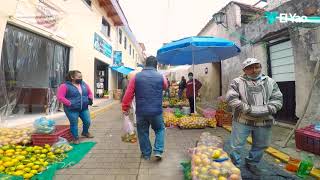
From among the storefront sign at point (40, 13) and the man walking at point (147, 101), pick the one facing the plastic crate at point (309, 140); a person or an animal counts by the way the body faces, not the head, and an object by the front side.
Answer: the storefront sign

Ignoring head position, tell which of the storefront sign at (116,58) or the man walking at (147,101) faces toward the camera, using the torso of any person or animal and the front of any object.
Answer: the storefront sign

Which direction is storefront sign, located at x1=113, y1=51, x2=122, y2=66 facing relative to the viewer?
toward the camera

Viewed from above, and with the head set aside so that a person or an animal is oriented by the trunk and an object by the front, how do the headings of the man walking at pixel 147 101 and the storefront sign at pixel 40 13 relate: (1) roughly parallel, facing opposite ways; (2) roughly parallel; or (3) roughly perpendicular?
roughly perpendicular

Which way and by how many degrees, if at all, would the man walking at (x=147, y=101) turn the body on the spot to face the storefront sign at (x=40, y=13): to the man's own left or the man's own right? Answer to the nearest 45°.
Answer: approximately 45° to the man's own left

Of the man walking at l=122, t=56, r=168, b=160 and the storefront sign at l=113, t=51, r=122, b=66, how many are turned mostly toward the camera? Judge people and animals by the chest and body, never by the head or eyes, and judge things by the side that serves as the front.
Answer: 1

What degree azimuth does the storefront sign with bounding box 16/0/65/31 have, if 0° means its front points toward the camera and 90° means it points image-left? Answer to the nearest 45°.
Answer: approximately 315°

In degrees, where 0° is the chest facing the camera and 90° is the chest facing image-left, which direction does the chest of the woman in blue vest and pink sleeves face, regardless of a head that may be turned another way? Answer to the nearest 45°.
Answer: approximately 315°

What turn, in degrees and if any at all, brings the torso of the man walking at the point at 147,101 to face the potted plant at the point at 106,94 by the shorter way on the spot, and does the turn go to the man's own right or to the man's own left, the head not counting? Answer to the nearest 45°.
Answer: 0° — they already face it

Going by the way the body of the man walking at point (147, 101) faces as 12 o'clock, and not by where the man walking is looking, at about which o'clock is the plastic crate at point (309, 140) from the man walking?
The plastic crate is roughly at 3 o'clock from the man walking.

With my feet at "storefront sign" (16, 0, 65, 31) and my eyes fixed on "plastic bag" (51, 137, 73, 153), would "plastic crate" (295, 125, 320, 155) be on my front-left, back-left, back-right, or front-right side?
front-left

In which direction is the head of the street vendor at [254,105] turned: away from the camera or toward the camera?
toward the camera

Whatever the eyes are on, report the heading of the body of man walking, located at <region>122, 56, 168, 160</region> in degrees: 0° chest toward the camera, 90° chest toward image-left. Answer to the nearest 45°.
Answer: approximately 180°

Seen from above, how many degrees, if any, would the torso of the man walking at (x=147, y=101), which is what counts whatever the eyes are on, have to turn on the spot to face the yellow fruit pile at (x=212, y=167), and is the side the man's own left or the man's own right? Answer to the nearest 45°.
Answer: approximately 135° to the man's own right

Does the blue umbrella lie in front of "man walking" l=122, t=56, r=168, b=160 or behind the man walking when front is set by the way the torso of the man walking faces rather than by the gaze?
in front

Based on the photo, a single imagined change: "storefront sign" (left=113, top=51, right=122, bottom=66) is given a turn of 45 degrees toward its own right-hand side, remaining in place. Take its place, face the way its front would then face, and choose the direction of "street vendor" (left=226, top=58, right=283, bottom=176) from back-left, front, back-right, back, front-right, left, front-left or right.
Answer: front-left
